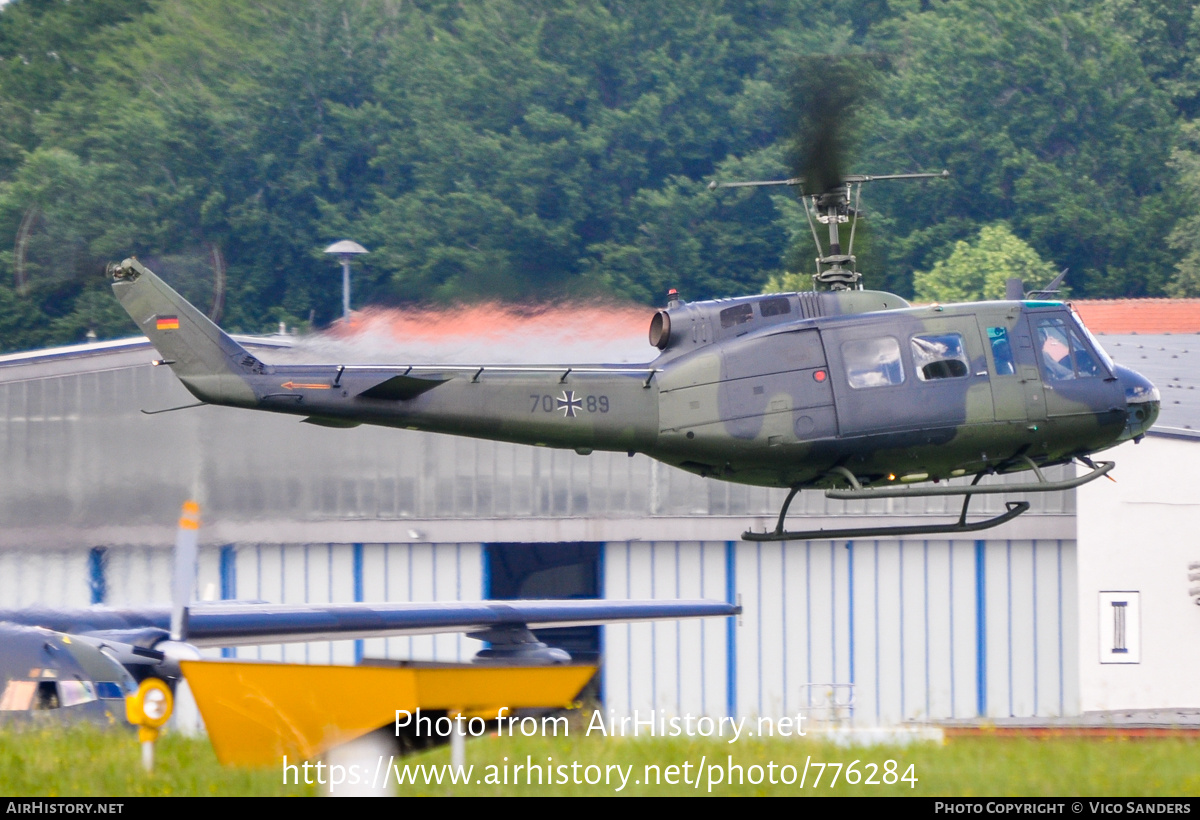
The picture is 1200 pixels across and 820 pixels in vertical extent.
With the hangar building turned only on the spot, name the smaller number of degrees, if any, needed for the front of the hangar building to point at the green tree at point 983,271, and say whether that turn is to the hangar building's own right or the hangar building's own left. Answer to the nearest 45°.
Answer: approximately 135° to the hangar building's own left

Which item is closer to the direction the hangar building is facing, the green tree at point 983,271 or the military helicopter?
the military helicopter

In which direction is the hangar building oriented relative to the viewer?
toward the camera

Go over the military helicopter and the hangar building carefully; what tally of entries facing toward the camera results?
1

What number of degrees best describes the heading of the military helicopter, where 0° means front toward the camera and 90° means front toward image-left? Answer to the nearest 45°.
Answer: approximately 270°

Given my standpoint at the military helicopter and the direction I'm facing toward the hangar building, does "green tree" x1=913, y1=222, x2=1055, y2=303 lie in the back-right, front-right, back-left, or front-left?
front-right

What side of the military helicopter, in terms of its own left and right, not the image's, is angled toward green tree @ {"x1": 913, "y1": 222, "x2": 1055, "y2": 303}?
left

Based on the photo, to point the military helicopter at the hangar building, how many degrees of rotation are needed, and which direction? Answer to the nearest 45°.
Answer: approximately 90° to its left

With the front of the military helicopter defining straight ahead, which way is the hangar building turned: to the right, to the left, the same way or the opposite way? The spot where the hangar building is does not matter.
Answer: to the right

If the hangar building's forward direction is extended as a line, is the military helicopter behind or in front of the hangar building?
in front

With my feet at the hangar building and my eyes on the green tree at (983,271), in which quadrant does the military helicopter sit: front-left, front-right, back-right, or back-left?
back-right

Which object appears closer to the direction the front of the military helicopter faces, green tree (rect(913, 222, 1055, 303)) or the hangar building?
the green tree

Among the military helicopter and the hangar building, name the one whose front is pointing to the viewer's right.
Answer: the military helicopter
